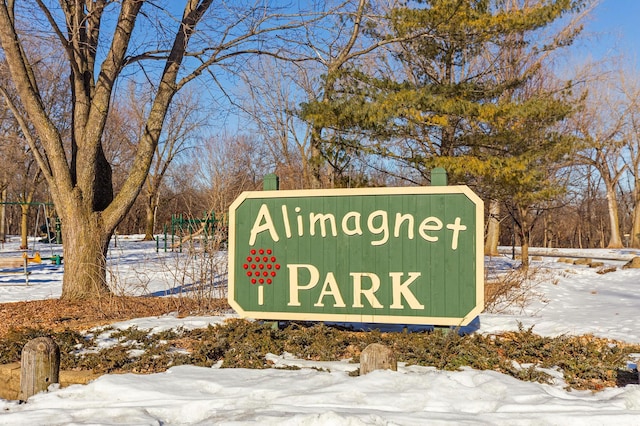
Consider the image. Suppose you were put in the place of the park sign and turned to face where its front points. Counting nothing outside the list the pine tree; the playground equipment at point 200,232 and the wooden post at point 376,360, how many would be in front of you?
1

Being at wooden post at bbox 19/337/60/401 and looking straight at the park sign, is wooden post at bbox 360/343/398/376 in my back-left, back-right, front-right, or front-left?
front-right

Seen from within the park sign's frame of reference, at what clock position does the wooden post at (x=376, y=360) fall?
The wooden post is roughly at 12 o'clock from the park sign.

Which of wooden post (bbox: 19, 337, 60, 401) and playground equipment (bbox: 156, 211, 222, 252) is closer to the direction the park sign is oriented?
the wooden post

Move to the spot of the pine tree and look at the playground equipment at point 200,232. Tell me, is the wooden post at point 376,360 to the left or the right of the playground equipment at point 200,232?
left

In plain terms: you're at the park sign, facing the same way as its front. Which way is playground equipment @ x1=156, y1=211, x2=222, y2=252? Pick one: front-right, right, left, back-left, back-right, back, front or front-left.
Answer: back-right

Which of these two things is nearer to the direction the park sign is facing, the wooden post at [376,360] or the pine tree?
the wooden post

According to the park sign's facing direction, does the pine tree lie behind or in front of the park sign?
behind

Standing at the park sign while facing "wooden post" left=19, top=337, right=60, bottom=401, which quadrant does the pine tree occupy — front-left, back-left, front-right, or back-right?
back-right

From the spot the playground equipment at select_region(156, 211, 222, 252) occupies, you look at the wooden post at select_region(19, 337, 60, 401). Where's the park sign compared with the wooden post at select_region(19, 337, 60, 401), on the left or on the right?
left

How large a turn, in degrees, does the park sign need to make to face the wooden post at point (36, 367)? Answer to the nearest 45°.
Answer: approximately 45° to its right

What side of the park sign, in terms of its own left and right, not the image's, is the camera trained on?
front
